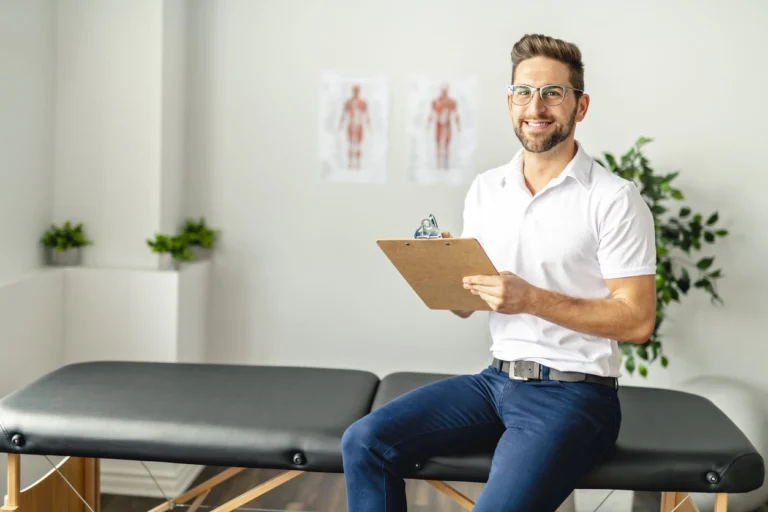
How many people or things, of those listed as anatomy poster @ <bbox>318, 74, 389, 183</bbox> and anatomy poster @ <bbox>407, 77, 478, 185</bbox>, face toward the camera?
2

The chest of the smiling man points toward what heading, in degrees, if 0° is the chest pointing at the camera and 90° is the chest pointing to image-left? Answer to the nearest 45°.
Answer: approximately 45°

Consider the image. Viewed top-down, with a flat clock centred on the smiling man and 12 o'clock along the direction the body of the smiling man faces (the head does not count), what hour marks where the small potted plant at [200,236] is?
The small potted plant is roughly at 3 o'clock from the smiling man.

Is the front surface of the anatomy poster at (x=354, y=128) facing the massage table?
yes

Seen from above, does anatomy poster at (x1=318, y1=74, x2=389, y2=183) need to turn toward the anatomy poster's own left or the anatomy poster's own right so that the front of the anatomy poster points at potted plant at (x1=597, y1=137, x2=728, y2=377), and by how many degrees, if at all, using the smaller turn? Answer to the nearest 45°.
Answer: approximately 90° to the anatomy poster's own left

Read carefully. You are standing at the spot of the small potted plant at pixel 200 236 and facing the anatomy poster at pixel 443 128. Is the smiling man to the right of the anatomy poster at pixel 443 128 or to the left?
right

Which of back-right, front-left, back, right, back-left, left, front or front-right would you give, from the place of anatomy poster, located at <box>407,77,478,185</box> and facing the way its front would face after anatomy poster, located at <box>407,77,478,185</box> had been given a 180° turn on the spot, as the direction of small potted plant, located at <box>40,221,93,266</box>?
left

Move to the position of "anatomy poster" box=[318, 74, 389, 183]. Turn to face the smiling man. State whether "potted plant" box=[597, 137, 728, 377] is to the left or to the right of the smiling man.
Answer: left

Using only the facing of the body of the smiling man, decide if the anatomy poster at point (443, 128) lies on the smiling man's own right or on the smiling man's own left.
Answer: on the smiling man's own right

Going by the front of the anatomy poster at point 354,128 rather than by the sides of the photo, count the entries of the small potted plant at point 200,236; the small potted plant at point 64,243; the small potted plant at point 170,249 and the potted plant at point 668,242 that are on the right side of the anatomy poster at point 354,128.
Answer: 3

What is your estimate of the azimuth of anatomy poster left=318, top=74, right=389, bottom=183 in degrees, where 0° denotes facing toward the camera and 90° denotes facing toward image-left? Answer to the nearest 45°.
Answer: approximately 0°
